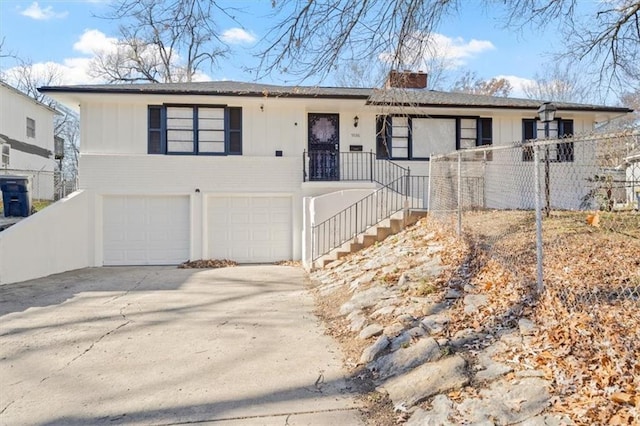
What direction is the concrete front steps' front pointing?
to the viewer's left

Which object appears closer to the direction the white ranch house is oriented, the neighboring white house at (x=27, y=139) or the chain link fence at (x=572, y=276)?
the chain link fence

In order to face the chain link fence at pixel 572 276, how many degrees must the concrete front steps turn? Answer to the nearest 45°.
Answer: approximately 90° to its left

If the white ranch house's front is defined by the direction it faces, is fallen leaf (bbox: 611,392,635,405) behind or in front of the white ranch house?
in front

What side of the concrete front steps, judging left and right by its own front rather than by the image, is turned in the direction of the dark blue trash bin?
front

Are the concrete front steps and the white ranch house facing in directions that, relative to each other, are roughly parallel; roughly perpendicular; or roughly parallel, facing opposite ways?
roughly perpendicular

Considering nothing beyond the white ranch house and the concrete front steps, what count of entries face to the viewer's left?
1

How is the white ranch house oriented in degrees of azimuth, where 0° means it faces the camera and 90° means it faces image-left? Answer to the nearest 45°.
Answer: approximately 0°

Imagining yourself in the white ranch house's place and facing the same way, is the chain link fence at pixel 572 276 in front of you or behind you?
in front

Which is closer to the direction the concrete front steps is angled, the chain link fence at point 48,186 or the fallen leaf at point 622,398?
the chain link fence

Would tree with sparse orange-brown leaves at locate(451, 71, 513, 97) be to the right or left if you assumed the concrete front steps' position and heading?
on its right

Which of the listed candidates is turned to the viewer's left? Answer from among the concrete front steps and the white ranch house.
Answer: the concrete front steps
